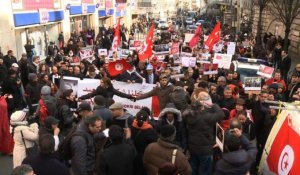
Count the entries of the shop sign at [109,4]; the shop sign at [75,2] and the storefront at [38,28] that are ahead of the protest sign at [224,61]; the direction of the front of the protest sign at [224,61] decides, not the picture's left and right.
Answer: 0

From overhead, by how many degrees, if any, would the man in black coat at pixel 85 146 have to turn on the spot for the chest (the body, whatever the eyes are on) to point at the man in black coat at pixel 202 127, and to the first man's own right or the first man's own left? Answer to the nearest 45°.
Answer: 0° — they already face them

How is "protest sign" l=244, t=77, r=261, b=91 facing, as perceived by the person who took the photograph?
facing the viewer

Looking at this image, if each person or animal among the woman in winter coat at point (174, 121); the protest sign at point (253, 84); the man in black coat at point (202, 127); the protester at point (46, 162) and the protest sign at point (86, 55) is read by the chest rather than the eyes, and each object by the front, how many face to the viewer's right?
0

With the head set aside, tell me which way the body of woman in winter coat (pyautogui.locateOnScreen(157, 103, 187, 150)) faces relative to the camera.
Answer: toward the camera

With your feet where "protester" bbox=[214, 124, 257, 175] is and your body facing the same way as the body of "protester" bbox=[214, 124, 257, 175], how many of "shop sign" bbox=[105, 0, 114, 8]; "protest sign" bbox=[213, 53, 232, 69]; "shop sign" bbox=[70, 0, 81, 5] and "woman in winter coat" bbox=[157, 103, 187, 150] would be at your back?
0

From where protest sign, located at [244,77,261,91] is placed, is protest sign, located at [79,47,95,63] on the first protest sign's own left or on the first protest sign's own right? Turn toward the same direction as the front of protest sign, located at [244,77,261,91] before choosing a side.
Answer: on the first protest sign's own right

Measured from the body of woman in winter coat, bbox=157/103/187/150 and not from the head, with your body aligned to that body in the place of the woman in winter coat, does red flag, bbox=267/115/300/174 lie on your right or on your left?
on your left

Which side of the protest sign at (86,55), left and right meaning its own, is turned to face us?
front

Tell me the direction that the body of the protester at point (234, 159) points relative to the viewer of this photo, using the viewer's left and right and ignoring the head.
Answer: facing away from the viewer

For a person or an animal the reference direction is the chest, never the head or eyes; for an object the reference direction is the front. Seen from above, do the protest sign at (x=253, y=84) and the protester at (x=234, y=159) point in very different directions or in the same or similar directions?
very different directions

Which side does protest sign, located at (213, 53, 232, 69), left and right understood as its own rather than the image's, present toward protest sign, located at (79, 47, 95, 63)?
right

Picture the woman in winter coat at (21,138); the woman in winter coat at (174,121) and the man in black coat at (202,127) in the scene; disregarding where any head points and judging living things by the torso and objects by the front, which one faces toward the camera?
the woman in winter coat at (174,121)

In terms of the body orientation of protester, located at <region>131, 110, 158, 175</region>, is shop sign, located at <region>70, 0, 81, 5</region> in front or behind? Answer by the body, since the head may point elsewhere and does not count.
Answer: in front

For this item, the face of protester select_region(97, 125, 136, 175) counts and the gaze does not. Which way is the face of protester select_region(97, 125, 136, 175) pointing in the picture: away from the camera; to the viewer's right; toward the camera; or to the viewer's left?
away from the camera
